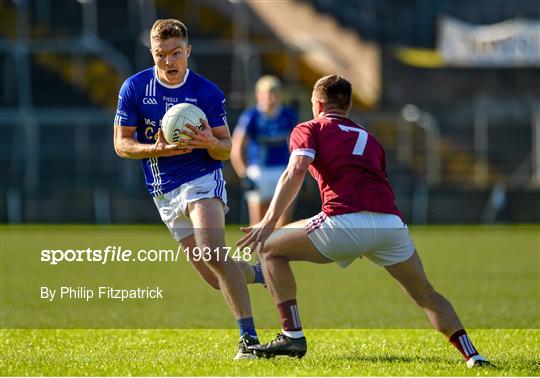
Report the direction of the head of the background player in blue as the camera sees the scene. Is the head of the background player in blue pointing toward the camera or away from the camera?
toward the camera

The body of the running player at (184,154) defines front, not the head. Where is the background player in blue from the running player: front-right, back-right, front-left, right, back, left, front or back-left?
back

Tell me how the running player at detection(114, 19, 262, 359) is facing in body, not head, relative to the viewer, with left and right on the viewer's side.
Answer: facing the viewer

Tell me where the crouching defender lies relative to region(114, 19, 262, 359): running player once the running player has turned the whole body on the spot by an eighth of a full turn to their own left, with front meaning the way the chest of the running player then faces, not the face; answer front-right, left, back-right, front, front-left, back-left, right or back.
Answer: front

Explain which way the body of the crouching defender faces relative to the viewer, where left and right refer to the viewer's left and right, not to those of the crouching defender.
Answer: facing away from the viewer and to the left of the viewer

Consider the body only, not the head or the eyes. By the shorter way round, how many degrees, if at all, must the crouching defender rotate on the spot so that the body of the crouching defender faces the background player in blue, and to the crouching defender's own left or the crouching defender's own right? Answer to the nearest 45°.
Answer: approximately 45° to the crouching defender's own right

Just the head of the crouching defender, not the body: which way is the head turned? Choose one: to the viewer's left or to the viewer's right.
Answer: to the viewer's left
